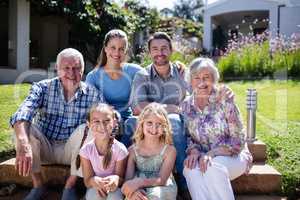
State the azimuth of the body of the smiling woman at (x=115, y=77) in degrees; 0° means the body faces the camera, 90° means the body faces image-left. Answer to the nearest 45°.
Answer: approximately 0°

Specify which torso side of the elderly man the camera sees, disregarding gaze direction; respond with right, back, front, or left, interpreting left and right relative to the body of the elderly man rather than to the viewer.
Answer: front

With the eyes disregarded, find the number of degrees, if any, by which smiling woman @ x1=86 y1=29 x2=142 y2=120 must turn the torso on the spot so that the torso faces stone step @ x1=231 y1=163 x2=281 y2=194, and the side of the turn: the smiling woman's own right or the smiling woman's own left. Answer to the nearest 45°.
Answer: approximately 45° to the smiling woman's own left

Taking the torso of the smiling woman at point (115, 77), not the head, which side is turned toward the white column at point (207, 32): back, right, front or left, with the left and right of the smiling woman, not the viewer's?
back

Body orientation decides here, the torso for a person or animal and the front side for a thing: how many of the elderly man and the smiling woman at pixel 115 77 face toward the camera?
2

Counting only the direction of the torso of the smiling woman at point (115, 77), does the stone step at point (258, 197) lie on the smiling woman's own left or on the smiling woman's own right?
on the smiling woman's own left

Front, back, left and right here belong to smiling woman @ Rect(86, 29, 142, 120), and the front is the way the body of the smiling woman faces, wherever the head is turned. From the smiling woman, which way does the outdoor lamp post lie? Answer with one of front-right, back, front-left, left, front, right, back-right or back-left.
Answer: left

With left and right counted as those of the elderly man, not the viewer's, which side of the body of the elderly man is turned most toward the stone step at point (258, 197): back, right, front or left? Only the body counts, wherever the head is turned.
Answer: left

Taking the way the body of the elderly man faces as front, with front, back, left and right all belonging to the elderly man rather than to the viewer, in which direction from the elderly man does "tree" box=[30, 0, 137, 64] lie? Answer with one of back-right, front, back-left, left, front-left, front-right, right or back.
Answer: back

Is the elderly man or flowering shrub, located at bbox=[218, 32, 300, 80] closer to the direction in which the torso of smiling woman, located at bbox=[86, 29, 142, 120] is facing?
the elderly man

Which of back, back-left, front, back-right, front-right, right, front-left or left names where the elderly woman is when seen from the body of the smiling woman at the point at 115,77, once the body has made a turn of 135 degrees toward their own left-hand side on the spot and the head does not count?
right

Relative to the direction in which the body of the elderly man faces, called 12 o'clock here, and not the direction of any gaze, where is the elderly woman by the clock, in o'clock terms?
The elderly woman is roughly at 10 o'clock from the elderly man.

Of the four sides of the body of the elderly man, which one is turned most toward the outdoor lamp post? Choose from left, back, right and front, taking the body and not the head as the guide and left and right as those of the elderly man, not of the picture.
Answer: left
